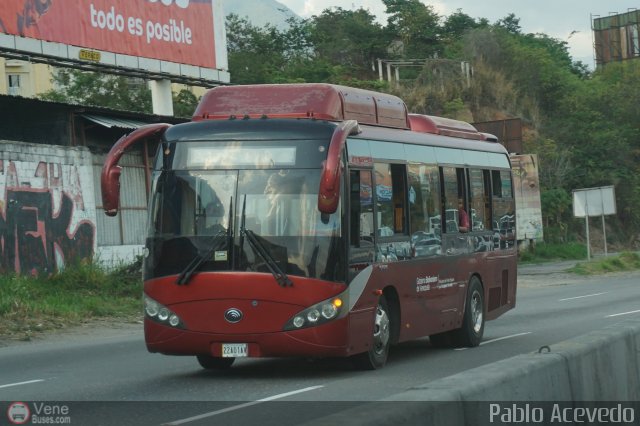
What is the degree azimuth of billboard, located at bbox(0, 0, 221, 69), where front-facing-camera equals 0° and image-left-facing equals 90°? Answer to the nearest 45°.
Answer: approximately 315°

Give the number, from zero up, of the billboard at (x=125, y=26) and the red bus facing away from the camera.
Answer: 0

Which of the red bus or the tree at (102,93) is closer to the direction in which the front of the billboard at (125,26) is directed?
the red bus

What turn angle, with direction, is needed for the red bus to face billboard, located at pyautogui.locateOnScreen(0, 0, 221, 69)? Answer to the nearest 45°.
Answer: approximately 135° to its right

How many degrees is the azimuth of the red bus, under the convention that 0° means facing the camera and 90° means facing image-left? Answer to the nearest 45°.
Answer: approximately 45°

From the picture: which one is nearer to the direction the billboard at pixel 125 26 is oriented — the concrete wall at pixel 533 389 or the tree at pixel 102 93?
the concrete wall

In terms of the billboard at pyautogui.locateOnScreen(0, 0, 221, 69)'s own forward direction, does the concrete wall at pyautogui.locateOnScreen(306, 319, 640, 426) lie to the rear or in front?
in front

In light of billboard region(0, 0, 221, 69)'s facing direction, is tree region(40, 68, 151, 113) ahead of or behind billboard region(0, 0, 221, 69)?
behind

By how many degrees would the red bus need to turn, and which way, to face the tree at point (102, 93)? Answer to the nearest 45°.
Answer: approximately 135° to its right
